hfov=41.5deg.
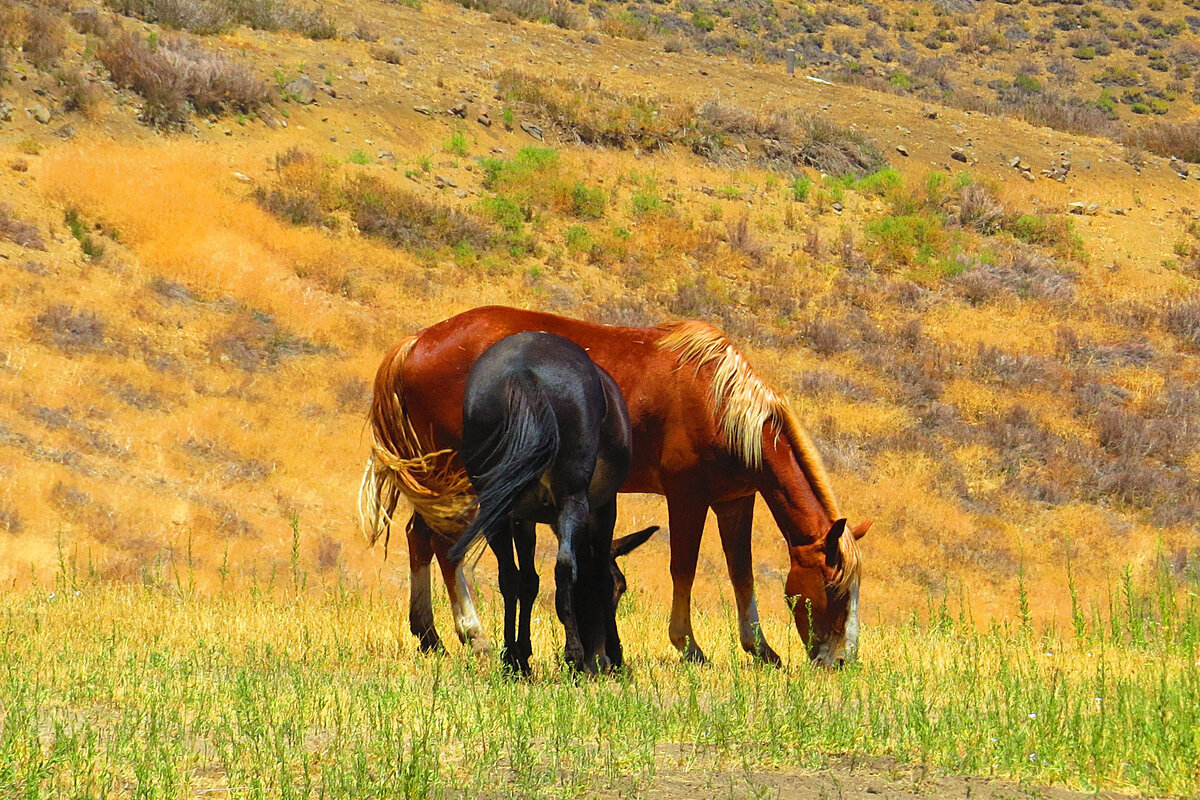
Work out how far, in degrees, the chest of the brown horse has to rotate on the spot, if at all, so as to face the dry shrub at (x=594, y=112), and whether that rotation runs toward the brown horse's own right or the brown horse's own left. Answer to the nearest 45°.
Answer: approximately 90° to the brown horse's own left

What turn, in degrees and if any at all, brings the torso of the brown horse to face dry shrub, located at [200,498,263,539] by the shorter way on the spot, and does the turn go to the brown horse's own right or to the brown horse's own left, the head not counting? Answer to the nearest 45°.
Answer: approximately 135° to the brown horse's own left

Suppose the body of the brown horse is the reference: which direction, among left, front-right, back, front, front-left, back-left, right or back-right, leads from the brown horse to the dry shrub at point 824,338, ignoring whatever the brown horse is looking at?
left

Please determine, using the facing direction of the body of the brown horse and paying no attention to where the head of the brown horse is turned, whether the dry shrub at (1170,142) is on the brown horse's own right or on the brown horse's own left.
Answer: on the brown horse's own left

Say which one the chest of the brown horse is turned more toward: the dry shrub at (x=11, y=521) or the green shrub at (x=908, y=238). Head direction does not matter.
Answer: the green shrub

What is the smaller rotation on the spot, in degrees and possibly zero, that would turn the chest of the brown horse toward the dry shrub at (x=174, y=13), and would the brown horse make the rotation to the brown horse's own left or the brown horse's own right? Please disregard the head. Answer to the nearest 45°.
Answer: approximately 135° to the brown horse's own left

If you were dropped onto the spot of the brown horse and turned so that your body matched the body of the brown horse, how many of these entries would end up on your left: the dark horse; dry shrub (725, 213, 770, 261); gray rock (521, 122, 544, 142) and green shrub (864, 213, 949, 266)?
3

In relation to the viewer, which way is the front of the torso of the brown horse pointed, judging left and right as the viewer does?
facing to the right of the viewer

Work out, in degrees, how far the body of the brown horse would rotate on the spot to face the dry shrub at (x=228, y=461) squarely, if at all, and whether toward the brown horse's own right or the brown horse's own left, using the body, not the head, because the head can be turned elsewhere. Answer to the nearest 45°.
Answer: approximately 135° to the brown horse's own left

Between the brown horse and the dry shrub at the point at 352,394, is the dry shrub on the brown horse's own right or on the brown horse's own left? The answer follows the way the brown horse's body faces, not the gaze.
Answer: on the brown horse's own left

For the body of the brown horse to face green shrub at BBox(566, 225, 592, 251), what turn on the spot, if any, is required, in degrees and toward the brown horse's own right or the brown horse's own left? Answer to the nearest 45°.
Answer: approximately 90° to the brown horse's own left

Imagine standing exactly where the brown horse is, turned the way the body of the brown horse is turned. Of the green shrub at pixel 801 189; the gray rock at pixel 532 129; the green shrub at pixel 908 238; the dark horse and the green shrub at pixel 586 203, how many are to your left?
4
